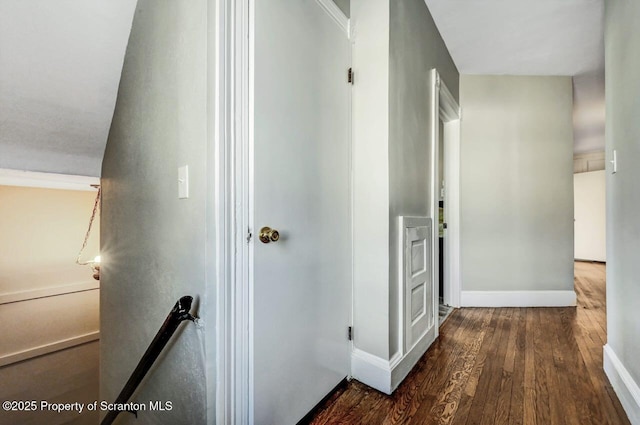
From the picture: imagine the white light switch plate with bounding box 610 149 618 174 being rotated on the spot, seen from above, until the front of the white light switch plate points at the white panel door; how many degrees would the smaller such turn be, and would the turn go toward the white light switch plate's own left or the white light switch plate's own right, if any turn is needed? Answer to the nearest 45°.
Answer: approximately 45° to the white light switch plate's own left

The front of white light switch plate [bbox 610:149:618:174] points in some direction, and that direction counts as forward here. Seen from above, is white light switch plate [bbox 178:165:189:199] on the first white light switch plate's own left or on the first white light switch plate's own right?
on the first white light switch plate's own left

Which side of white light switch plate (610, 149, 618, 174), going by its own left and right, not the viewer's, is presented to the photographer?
left

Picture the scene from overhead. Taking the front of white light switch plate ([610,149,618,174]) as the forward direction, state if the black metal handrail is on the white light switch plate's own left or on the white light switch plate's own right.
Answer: on the white light switch plate's own left
